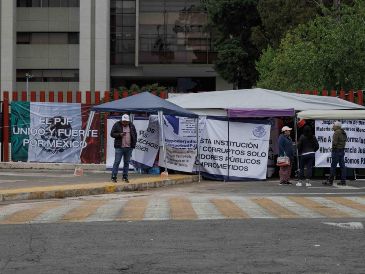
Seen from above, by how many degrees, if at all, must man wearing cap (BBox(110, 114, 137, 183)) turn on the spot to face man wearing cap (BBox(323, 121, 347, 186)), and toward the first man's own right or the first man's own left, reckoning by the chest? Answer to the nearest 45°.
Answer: approximately 90° to the first man's own left

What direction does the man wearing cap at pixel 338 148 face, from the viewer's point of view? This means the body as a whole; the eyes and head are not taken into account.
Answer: to the viewer's left

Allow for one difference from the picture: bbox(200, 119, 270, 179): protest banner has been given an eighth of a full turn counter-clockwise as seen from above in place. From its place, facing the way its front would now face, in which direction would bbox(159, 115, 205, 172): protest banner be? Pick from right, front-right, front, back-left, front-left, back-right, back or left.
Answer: back-right

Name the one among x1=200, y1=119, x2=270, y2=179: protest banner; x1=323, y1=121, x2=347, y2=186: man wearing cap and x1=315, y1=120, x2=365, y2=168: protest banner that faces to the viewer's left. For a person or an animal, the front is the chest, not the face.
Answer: the man wearing cap

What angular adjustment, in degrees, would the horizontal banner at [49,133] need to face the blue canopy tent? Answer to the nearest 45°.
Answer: approximately 45° to its left

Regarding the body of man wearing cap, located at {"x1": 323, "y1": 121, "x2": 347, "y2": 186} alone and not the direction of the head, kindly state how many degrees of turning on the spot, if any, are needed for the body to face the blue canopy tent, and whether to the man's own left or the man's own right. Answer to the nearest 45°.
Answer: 0° — they already face it

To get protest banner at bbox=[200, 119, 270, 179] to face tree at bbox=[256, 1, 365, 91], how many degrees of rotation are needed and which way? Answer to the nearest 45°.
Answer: approximately 135° to its left

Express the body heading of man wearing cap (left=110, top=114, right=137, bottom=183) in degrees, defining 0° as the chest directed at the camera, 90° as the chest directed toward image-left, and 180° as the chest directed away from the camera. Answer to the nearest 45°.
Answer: approximately 0°

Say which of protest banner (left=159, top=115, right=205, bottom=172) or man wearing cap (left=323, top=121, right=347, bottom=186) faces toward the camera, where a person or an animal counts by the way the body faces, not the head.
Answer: the protest banner

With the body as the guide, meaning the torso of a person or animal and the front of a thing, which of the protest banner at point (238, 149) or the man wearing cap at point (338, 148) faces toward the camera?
the protest banner

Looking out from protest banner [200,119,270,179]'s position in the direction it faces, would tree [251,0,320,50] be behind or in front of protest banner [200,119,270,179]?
behind

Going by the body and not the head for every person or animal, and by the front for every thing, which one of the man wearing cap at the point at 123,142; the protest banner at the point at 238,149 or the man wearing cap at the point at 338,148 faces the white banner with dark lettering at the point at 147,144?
the man wearing cap at the point at 338,148

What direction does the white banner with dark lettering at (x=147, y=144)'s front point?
toward the camera

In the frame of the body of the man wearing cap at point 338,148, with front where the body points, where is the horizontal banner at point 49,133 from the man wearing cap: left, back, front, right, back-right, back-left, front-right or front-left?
front

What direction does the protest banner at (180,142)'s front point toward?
toward the camera
